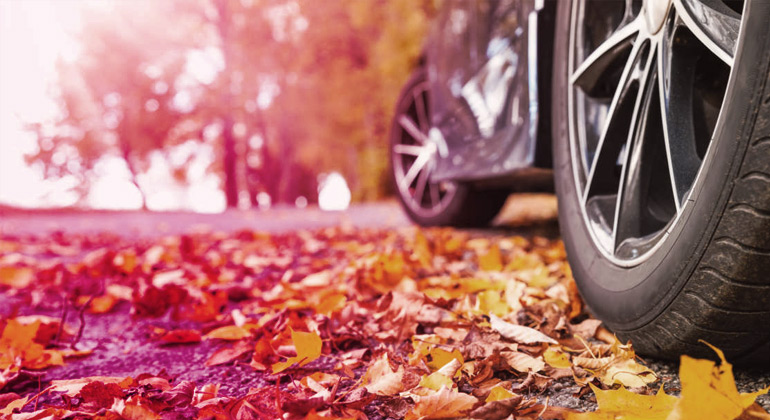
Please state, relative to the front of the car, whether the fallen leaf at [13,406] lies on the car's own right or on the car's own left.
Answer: on the car's own right

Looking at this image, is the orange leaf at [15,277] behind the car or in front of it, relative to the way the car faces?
behind

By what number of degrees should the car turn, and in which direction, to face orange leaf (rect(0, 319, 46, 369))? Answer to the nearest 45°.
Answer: approximately 135° to its right

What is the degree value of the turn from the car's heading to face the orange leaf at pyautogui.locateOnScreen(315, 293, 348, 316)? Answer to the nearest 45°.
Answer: approximately 135° to its right

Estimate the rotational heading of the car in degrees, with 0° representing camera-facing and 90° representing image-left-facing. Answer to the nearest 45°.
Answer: approximately 315°

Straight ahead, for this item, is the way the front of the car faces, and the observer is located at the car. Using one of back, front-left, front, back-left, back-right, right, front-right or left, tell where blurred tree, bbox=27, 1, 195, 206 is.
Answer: back

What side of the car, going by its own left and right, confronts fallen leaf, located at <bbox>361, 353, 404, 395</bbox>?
right

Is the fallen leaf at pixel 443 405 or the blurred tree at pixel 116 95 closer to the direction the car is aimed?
the fallen leaf
